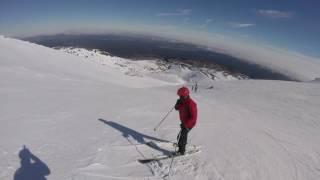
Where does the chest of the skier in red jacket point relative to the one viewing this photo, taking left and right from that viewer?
facing to the left of the viewer
